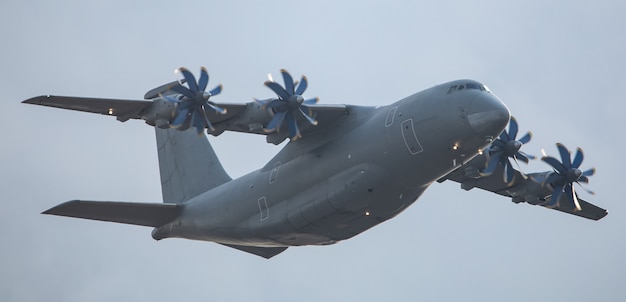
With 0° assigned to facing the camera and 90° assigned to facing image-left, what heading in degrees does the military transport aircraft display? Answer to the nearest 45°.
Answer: approximately 315°
